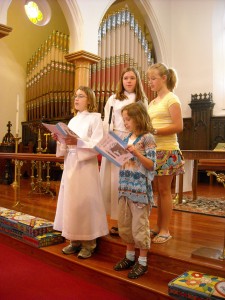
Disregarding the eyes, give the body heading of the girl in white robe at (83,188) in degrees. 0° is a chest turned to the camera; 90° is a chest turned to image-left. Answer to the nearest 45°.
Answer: approximately 45°

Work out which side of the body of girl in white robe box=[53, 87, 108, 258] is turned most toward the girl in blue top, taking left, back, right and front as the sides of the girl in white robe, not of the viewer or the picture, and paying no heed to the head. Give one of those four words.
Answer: left

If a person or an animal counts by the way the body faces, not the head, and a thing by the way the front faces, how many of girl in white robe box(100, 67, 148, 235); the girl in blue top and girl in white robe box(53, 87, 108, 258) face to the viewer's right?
0

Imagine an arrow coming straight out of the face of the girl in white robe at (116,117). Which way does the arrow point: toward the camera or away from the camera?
toward the camera

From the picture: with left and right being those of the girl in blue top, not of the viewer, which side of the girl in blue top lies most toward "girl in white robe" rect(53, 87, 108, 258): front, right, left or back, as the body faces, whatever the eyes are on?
right

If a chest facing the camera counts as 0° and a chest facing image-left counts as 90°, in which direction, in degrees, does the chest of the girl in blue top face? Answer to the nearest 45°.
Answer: approximately 45°

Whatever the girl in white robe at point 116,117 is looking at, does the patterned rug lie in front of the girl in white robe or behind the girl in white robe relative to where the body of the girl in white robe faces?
behind

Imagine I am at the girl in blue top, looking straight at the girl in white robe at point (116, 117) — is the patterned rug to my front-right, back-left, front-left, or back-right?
front-right

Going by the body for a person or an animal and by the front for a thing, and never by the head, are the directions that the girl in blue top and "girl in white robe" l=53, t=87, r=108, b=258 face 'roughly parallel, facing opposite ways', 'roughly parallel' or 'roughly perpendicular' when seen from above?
roughly parallel

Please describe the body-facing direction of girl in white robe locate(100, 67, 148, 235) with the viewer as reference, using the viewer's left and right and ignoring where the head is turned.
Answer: facing the viewer

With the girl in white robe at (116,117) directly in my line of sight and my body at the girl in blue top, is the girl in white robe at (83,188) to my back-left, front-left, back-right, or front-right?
front-left
